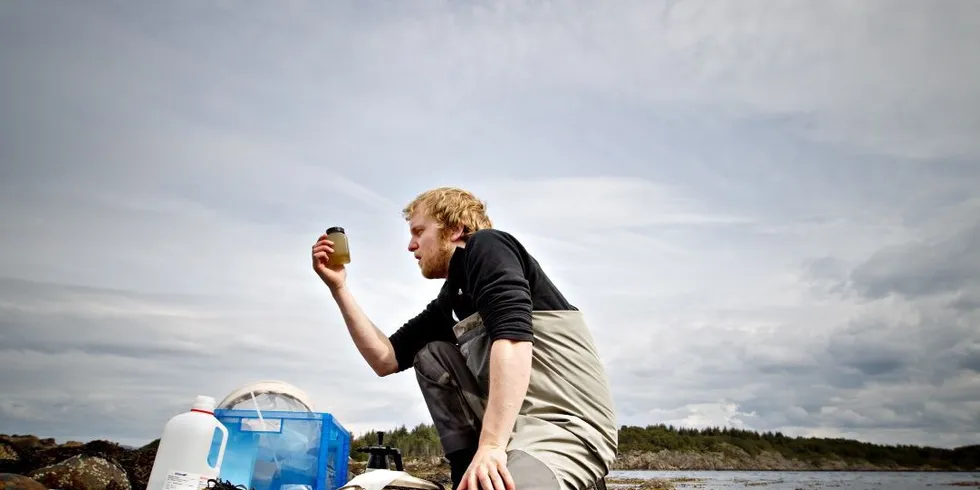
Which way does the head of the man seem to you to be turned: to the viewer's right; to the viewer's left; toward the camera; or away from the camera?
to the viewer's left

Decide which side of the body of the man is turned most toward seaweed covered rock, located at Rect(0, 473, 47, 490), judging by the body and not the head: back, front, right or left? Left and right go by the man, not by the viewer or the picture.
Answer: front

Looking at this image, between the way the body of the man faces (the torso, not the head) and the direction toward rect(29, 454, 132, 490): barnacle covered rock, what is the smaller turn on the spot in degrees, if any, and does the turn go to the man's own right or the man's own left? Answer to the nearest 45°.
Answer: approximately 45° to the man's own right

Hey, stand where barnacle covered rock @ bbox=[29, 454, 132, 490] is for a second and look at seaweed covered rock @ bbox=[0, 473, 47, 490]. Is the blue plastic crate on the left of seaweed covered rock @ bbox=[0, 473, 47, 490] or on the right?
left

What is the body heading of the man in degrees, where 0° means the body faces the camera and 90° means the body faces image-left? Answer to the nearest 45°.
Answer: approximately 90°
